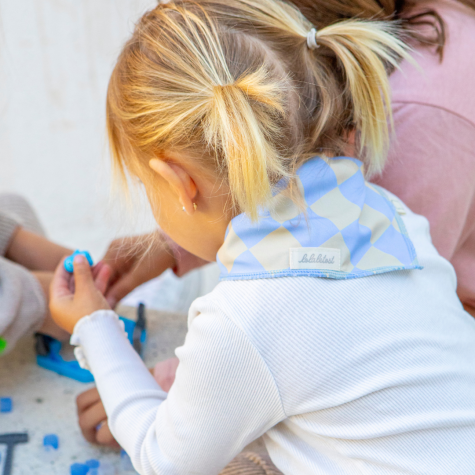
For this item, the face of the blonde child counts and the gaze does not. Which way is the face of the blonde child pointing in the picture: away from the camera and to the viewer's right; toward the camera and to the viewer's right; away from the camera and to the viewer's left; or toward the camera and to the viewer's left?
away from the camera and to the viewer's left

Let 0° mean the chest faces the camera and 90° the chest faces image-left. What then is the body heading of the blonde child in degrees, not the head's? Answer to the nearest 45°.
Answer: approximately 135°
